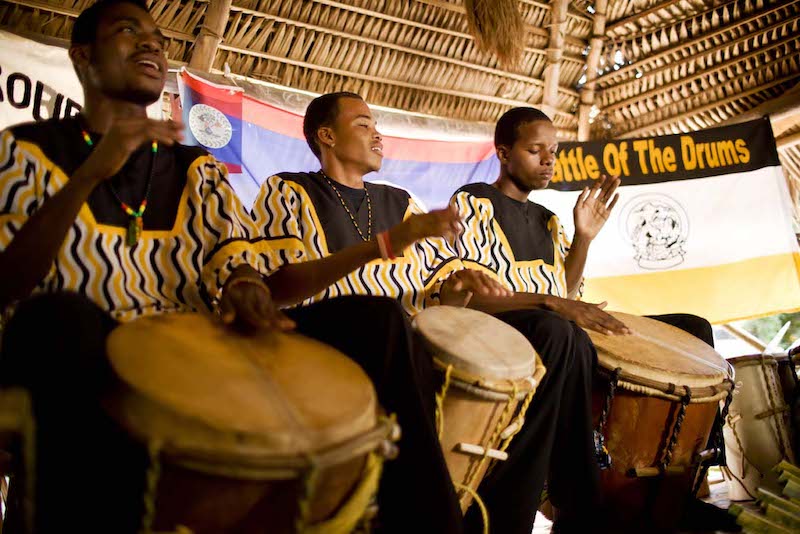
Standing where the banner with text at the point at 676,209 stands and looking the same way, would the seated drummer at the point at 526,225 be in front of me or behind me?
in front

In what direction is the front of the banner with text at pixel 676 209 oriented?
toward the camera

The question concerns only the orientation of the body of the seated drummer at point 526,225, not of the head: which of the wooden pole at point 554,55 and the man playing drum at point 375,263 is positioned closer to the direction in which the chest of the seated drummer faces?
the man playing drum

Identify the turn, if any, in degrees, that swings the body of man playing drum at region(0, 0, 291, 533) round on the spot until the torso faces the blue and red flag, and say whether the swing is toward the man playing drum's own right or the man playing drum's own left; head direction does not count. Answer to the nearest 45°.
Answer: approximately 135° to the man playing drum's own left

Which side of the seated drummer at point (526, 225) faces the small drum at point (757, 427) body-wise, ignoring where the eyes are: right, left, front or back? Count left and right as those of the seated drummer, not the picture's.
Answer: left

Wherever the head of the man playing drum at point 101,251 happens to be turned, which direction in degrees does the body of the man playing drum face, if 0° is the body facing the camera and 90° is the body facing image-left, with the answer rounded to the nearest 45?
approximately 315°

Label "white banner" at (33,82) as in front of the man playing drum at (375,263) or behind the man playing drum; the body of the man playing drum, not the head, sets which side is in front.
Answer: behind

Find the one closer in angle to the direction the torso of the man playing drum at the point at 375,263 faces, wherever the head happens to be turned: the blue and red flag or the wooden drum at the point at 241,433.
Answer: the wooden drum

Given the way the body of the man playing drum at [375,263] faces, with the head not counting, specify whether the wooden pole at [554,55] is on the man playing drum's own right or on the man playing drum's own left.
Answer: on the man playing drum's own left

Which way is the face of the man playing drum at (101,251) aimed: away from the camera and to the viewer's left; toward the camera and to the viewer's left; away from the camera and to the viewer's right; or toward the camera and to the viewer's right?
toward the camera and to the viewer's right
